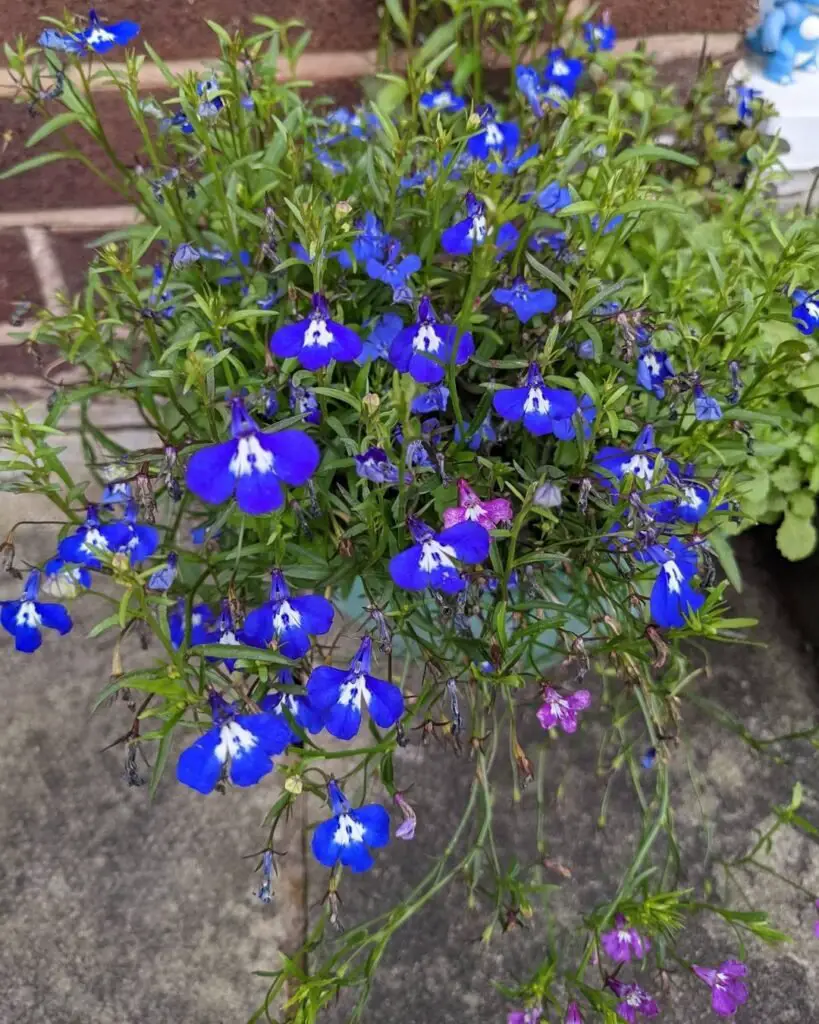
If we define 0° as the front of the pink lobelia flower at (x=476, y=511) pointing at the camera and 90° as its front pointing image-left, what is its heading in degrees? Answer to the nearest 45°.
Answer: approximately 0°
